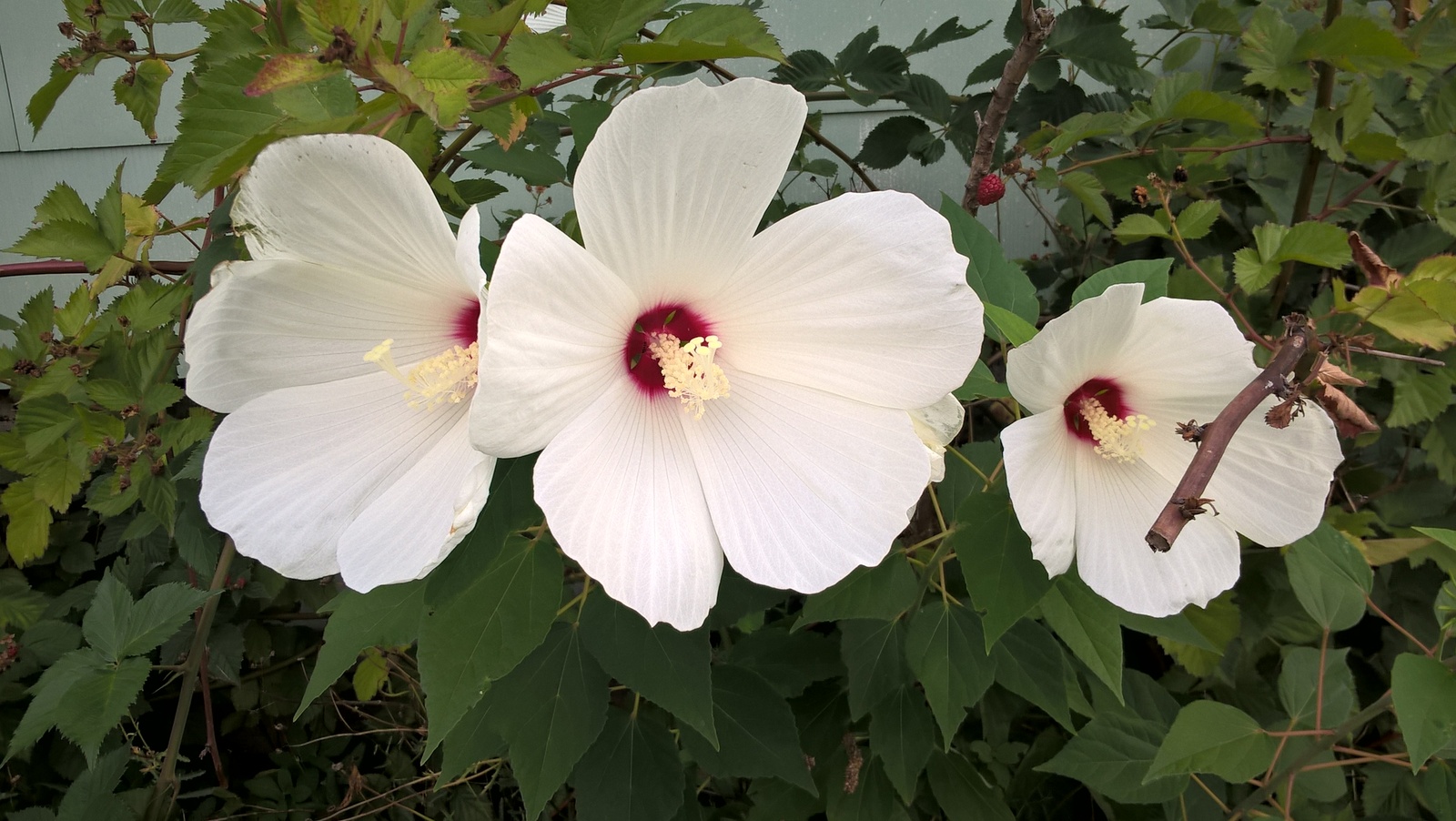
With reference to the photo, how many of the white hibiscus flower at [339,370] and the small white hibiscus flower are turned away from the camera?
0
